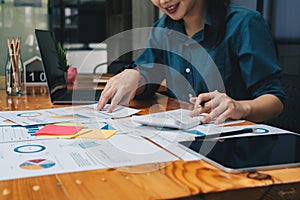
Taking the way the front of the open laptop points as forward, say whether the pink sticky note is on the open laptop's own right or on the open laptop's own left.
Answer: on the open laptop's own right

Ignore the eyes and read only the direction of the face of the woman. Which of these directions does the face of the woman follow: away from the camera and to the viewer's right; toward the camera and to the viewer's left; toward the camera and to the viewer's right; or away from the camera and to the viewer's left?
toward the camera and to the viewer's left

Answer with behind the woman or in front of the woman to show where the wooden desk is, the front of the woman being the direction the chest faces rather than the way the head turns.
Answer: in front

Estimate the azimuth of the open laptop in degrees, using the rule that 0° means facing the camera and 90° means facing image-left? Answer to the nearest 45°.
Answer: approximately 270°

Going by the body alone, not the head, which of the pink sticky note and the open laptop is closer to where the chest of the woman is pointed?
the pink sticky note

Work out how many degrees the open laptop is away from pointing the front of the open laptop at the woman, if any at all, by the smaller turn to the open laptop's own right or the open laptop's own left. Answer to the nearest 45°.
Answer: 0° — it already faces them

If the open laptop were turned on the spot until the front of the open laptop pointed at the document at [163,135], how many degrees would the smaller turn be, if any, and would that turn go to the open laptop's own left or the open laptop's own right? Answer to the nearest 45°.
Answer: approximately 90° to the open laptop's own right

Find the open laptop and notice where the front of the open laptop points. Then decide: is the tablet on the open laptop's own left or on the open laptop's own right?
on the open laptop's own right

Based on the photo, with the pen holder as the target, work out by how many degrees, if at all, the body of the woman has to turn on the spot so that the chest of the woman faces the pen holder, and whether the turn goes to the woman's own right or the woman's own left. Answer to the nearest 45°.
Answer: approximately 45° to the woman's own right

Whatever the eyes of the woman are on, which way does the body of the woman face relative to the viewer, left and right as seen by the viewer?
facing the viewer and to the left of the viewer

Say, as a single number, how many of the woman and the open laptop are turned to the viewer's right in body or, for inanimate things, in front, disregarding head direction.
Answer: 1

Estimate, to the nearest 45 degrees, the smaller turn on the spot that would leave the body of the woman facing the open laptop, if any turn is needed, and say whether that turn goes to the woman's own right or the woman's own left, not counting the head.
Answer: approximately 45° to the woman's own right
